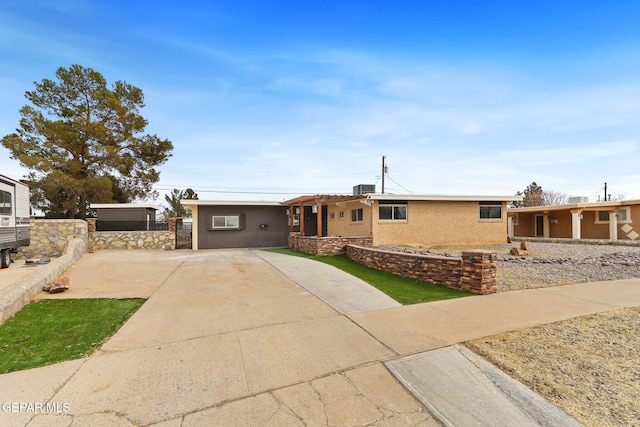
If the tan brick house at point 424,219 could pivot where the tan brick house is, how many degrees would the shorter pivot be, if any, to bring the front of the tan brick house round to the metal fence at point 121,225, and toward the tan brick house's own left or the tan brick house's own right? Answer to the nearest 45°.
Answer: approximately 90° to the tan brick house's own right

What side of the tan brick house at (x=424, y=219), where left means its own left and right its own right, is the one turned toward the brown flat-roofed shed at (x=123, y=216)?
right

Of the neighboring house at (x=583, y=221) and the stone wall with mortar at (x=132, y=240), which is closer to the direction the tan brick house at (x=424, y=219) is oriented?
the stone wall with mortar

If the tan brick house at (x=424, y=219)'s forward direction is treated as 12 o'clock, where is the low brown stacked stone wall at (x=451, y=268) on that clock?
The low brown stacked stone wall is roughly at 12 o'clock from the tan brick house.

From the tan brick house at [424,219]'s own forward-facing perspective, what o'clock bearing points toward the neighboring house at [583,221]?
The neighboring house is roughly at 8 o'clock from the tan brick house.

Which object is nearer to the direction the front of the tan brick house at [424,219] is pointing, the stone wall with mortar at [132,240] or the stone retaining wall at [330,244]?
the stone retaining wall

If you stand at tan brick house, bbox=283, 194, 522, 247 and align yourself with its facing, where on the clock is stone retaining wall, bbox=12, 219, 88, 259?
The stone retaining wall is roughly at 2 o'clock from the tan brick house.

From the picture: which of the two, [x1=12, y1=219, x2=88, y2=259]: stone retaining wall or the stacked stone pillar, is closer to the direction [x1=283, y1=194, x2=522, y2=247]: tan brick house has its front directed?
the stacked stone pillar

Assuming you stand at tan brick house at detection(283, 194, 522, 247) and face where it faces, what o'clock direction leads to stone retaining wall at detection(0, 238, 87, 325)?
The stone retaining wall is roughly at 1 o'clock from the tan brick house.

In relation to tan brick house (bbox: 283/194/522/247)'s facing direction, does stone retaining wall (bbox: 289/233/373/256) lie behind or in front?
in front

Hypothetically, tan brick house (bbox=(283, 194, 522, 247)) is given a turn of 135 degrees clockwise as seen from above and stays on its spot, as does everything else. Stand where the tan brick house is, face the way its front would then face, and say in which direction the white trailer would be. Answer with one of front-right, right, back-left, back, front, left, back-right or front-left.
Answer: left

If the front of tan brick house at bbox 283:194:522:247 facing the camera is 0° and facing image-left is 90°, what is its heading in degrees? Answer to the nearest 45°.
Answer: approximately 0°
